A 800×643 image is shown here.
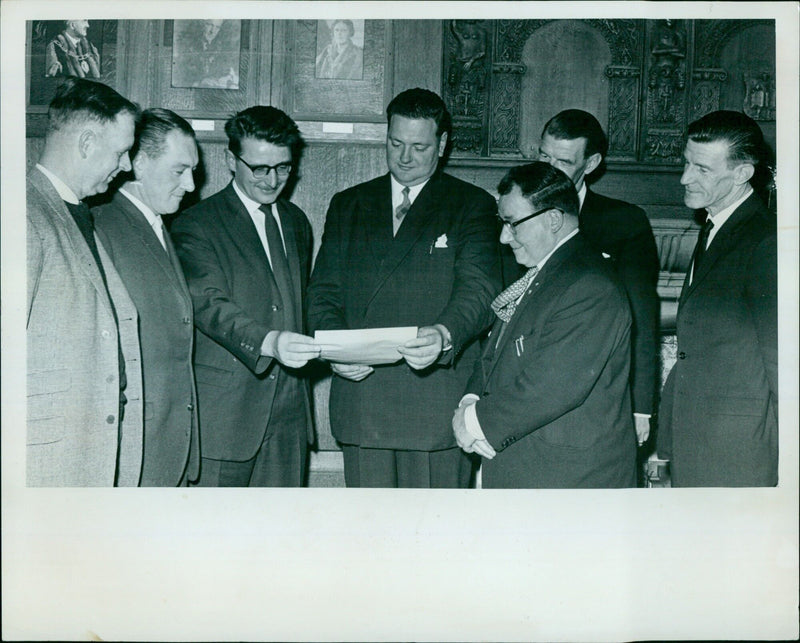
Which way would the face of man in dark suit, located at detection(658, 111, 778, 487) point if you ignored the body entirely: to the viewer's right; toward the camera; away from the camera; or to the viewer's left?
to the viewer's left

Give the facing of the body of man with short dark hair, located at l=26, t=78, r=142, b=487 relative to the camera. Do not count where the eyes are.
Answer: to the viewer's right

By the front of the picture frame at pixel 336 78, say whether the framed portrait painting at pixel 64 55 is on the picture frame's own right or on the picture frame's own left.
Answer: on the picture frame's own right

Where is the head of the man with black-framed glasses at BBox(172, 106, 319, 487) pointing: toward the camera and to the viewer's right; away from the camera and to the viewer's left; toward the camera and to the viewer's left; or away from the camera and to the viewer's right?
toward the camera and to the viewer's right

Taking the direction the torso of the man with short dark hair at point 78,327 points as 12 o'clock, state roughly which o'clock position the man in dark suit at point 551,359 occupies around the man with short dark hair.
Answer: The man in dark suit is roughly at 11 o'clock from the man with short dark hair.

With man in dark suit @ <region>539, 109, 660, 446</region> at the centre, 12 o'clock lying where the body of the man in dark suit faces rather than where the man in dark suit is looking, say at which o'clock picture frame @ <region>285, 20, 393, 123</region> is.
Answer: The picture frame is roughly at 1 o'clock from the man in dark suit.

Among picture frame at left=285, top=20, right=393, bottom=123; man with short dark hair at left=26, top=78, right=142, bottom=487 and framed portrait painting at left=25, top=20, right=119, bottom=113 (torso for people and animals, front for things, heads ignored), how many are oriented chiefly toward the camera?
2

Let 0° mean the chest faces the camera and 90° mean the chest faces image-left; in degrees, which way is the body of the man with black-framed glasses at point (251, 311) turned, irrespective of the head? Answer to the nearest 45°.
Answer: approximately 315°

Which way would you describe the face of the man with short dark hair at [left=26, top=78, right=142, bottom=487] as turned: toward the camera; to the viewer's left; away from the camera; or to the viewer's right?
to the viewer's right

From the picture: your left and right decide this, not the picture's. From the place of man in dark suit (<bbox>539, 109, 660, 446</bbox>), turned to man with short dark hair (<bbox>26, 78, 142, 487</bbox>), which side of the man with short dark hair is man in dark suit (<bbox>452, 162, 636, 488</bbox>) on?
left
